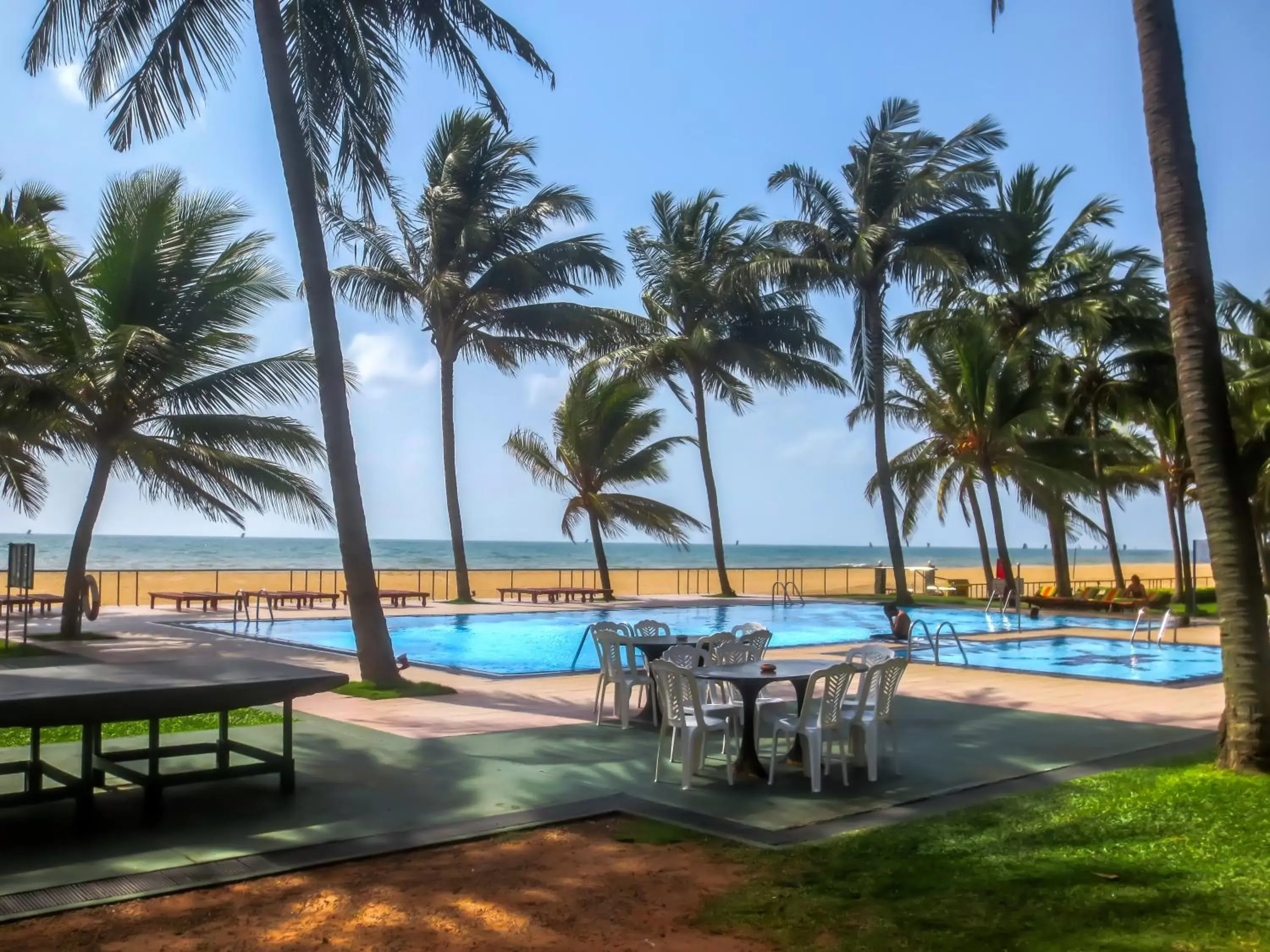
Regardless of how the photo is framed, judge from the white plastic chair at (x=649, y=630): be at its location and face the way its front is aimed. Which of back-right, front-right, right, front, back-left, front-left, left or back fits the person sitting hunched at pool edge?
back-left

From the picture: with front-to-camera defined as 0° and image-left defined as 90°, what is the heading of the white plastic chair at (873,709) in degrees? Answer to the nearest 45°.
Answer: approximately 135°

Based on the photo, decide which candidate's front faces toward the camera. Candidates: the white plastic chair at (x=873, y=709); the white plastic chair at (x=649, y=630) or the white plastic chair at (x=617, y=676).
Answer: the white plastic chair at (x=649, y=630)

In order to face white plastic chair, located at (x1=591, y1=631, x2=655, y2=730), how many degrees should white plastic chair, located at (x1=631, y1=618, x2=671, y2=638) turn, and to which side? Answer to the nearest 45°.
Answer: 0° — it already faces it

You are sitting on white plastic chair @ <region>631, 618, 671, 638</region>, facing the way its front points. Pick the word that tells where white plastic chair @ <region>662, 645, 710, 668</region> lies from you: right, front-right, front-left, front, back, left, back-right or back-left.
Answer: front

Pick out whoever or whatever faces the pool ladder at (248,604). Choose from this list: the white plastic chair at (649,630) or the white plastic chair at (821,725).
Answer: the white plastic chair at (821,725)

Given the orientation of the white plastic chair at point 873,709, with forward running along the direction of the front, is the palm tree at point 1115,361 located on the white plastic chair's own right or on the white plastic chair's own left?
on the white plastic chair's own right

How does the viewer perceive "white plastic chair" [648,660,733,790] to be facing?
facing away from the viewer and to the right of the viewer

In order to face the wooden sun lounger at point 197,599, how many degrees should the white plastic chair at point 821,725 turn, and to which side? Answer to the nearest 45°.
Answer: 0° — it already faces it

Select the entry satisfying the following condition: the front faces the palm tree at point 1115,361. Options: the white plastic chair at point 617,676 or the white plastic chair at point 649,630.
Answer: the white plastic chair at point 617,676

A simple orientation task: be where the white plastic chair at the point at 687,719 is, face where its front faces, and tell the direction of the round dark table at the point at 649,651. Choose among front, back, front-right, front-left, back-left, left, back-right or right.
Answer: front-left

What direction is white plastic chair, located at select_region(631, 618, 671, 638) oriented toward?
toward the camera

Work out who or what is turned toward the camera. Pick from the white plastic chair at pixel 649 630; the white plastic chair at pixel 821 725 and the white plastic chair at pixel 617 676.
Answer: the white plastic chair at pixel 649 630

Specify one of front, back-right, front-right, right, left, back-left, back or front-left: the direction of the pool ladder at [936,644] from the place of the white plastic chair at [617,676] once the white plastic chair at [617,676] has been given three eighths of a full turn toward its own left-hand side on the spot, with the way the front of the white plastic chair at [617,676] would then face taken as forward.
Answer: back-right
